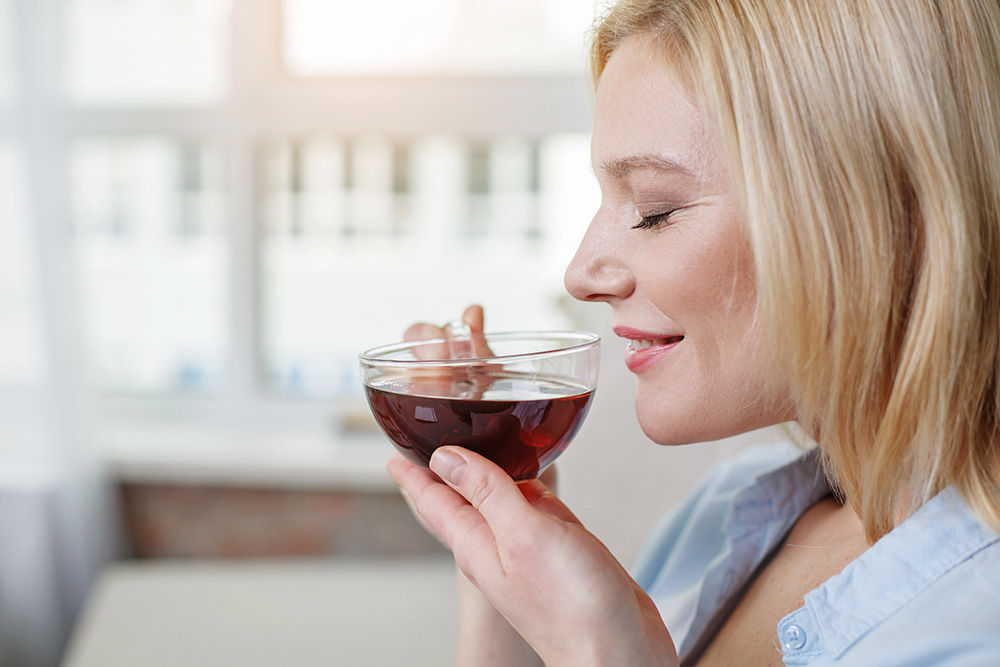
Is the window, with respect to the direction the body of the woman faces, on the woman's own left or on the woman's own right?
on the woman's own right

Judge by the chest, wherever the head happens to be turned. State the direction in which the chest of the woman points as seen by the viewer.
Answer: to the viewer's left

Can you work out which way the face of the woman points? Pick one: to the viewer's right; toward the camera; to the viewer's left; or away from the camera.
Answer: to the viewer's left
